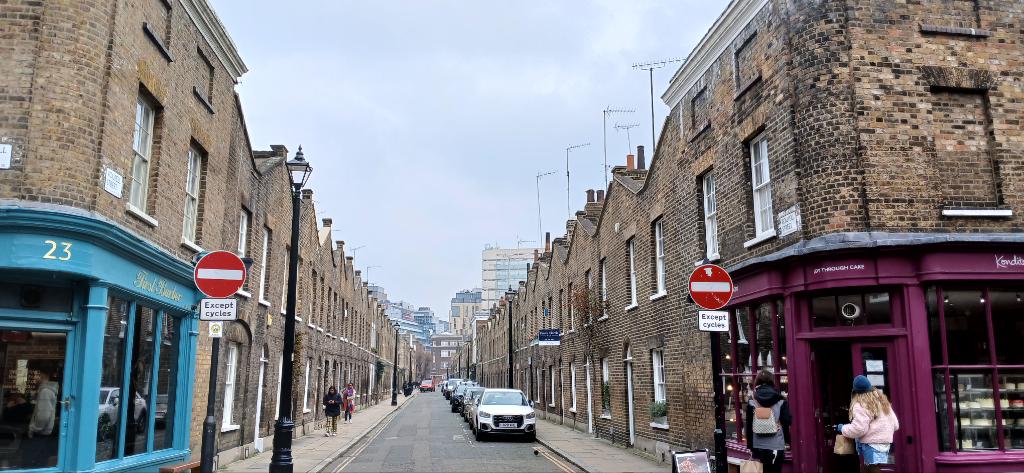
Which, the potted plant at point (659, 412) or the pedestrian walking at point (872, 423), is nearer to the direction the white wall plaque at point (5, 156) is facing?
the pedestrian walking

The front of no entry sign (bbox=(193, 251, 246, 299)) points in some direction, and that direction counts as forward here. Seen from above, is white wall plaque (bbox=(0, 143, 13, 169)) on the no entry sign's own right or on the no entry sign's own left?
on the no entry sign's own right

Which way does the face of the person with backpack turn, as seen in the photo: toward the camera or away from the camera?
away from the camera

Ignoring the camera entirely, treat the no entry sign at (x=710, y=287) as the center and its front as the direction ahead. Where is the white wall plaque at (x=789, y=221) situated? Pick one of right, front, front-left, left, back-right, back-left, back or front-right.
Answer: back-left

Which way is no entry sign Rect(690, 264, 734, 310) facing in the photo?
toward the camera

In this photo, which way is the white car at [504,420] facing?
toward the camera

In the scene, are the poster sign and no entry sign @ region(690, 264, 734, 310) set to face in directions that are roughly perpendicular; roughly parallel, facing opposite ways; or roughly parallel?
roughly parallel

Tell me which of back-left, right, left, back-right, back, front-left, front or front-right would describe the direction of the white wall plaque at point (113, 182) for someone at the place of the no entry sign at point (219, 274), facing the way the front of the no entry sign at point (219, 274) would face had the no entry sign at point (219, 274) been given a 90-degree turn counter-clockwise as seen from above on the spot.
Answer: back-left
